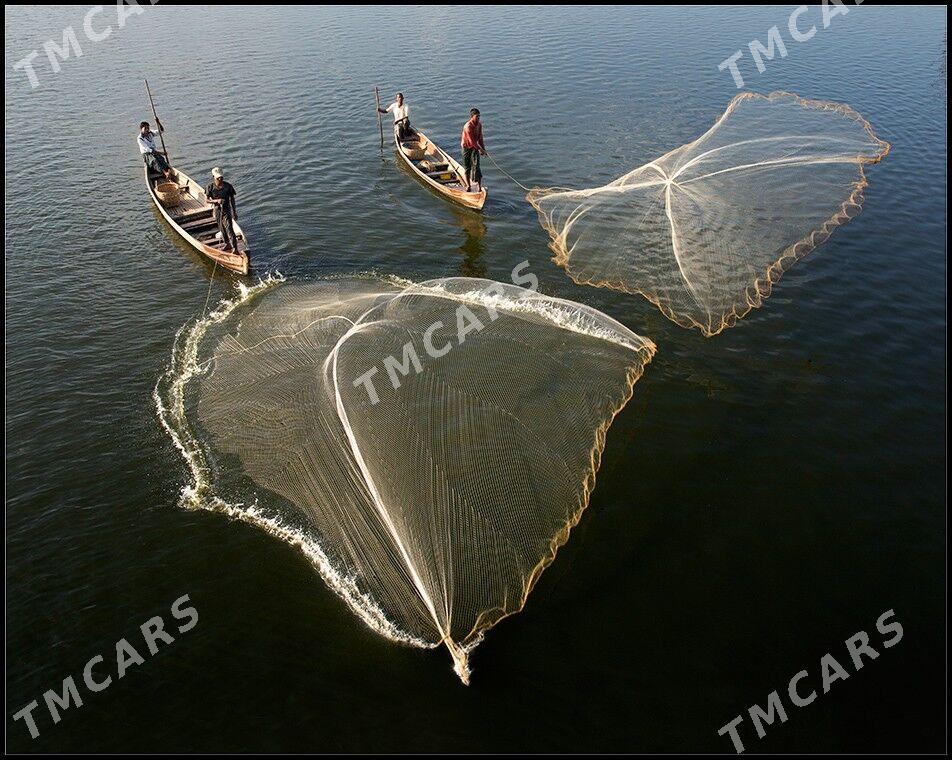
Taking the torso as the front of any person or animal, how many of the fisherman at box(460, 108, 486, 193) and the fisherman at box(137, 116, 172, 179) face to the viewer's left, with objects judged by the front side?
0

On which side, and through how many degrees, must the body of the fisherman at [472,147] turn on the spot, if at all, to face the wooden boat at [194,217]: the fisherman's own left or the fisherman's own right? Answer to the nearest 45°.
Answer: approximately 135° to the fisherman's own right

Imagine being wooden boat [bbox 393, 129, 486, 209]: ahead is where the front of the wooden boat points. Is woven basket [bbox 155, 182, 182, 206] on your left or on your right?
on your right

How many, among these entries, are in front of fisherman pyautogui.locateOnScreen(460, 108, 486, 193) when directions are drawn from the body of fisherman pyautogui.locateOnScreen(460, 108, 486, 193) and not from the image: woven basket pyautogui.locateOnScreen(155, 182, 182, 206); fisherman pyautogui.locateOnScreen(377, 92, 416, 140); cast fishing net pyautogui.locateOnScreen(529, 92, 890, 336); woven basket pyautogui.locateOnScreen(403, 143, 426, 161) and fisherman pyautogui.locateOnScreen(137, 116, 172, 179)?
1

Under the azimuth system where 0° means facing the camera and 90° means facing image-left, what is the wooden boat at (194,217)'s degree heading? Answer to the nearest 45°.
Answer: approximately 315°

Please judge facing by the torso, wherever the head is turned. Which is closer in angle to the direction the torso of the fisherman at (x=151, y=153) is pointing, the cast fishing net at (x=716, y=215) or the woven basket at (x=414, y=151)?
the cast fishing net

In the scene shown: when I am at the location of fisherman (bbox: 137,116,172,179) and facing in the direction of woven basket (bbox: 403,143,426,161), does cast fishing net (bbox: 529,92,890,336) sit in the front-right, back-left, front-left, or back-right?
front-right

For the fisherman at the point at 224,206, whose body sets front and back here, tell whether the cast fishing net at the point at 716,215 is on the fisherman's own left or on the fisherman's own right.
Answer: on the fisherman's own left

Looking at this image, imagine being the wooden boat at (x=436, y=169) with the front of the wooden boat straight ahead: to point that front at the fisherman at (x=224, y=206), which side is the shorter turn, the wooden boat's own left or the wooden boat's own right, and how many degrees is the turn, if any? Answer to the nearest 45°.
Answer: approximately 90° to the wooden boat's own right

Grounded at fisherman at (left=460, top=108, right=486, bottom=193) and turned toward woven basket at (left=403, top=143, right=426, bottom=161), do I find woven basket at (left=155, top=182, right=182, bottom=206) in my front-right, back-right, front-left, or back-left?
front-left

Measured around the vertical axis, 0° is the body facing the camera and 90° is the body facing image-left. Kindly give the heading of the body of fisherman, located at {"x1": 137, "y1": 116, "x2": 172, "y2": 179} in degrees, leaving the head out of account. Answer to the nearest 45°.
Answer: approximately 315°

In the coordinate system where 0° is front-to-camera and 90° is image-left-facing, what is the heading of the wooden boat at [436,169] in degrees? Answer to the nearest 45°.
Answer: approximately 315°

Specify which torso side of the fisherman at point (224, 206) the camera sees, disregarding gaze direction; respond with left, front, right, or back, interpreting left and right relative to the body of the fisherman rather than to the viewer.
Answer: front

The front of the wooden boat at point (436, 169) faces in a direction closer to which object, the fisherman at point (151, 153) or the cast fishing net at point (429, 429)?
the cast fishing net

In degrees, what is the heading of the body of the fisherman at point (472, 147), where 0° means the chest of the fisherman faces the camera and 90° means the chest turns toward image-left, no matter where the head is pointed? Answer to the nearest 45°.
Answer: approximately 315°

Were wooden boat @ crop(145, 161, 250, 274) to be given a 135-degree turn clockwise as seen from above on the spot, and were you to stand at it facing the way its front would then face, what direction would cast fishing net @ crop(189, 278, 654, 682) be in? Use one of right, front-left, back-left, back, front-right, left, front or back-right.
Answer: left

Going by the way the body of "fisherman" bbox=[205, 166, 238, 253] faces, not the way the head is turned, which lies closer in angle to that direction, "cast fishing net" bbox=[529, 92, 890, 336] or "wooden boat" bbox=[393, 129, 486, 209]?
the cast fishing net

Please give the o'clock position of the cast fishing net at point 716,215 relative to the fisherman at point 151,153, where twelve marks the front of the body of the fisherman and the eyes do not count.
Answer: The cast fishing net is roughly at 12 o'clock from the fisherman.

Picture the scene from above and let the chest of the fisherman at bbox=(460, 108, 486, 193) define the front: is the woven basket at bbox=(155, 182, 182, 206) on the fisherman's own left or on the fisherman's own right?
on the fisherman's own right

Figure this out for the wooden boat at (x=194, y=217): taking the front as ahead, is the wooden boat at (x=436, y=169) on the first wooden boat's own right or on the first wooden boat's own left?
on the first wooden boat's own left
